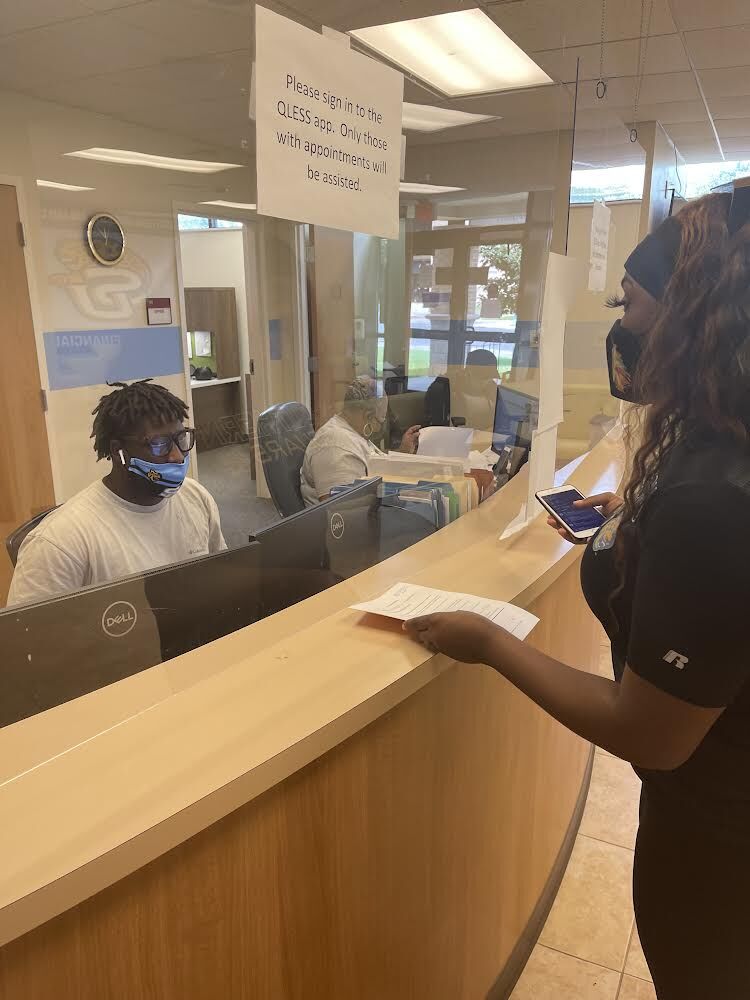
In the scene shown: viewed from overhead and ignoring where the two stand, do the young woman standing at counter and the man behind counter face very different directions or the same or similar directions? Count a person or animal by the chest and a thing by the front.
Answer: very different directions

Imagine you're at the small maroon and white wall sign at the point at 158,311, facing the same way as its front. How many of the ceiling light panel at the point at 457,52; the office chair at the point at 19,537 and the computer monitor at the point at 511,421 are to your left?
2

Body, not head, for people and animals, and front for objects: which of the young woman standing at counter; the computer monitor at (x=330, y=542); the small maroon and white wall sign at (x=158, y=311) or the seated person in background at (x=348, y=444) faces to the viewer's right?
the seated person in background

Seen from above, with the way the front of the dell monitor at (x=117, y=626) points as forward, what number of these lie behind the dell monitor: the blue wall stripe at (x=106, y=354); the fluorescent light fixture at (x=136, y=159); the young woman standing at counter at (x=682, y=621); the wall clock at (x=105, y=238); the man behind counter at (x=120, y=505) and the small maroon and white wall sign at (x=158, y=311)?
1

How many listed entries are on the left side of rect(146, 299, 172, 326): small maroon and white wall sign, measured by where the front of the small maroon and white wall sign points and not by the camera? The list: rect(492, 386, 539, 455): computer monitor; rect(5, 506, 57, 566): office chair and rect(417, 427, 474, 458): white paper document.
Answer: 2

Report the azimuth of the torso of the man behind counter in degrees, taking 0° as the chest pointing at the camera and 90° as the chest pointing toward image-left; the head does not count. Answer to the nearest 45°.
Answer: approximately 315°

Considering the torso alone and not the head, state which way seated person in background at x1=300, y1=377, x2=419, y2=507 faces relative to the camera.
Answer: to the viewer's right

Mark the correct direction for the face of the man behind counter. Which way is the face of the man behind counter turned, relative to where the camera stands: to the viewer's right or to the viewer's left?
to the viewer's right

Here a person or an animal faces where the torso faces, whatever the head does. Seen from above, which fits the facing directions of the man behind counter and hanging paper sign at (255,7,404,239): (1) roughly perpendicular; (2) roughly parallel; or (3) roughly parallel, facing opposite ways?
roughly parallel

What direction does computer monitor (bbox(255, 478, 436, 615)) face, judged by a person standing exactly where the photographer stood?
facing away from the viewer and to the left of the viewer

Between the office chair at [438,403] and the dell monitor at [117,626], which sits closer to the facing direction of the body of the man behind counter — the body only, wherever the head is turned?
the dell monitor

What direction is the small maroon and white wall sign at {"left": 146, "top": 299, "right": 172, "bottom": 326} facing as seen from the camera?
toward the camera

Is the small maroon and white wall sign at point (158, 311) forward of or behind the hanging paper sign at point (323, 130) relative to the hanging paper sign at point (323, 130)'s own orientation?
behind

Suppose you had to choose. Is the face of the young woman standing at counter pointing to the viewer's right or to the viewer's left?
to the viewer's left

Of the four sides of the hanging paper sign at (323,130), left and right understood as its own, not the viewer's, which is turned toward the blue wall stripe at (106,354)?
back

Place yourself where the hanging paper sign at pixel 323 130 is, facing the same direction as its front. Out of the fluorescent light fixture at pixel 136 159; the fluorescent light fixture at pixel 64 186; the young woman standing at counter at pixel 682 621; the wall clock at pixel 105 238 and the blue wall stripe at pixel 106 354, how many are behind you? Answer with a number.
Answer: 4

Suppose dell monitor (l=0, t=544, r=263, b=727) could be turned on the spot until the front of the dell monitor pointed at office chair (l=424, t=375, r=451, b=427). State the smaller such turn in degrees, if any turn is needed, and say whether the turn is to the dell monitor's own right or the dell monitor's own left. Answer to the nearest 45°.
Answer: approximately 90° to the dell monitor's own right

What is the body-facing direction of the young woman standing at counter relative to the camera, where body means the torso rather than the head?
to the viewer's left

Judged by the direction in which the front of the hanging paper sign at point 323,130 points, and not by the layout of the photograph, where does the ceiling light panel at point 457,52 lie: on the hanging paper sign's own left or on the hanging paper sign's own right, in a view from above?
on the hanging paper sign's own left
